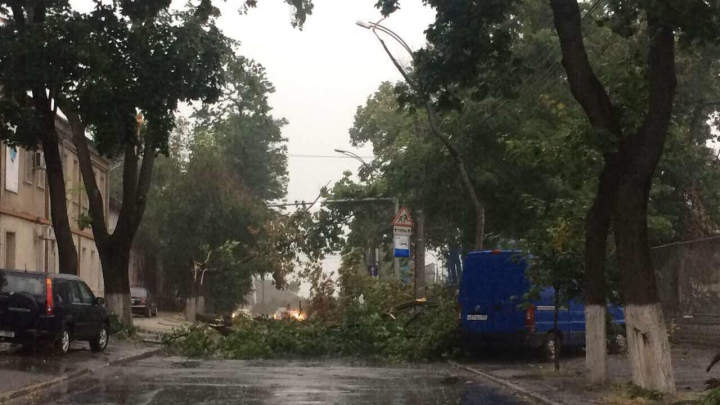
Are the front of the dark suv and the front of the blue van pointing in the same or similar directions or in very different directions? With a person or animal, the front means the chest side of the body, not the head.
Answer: same or similar directions

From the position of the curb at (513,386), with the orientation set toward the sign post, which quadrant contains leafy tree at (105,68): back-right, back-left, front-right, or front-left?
front-left

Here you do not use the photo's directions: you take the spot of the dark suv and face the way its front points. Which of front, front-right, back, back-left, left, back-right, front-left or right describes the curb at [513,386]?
right

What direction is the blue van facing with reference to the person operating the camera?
facing away from the viewer and to the right of the viewer

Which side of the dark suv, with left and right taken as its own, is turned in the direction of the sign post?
front

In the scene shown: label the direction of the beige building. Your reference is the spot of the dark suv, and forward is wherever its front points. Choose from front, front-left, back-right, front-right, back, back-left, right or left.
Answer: front-left

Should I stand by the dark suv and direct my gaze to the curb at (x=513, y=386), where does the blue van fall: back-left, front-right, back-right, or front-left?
front-left

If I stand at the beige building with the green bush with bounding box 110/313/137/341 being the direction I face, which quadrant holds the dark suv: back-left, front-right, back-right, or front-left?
front-right

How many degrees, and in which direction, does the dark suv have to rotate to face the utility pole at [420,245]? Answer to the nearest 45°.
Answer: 0° — it already faces it

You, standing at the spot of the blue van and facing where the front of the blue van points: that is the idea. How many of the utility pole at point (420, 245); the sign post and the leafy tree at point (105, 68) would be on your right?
0

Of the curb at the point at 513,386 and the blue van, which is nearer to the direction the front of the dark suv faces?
the blue van

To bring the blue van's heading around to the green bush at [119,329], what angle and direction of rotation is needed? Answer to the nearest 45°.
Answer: approximately 90° to its left

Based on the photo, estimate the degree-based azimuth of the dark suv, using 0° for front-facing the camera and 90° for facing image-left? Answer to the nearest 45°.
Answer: approximately 225°

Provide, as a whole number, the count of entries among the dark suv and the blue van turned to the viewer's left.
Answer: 0

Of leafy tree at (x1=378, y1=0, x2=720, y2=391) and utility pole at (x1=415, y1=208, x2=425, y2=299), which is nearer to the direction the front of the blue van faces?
the utility pole

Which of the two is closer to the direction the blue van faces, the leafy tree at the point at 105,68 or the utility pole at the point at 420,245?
the utility pole
